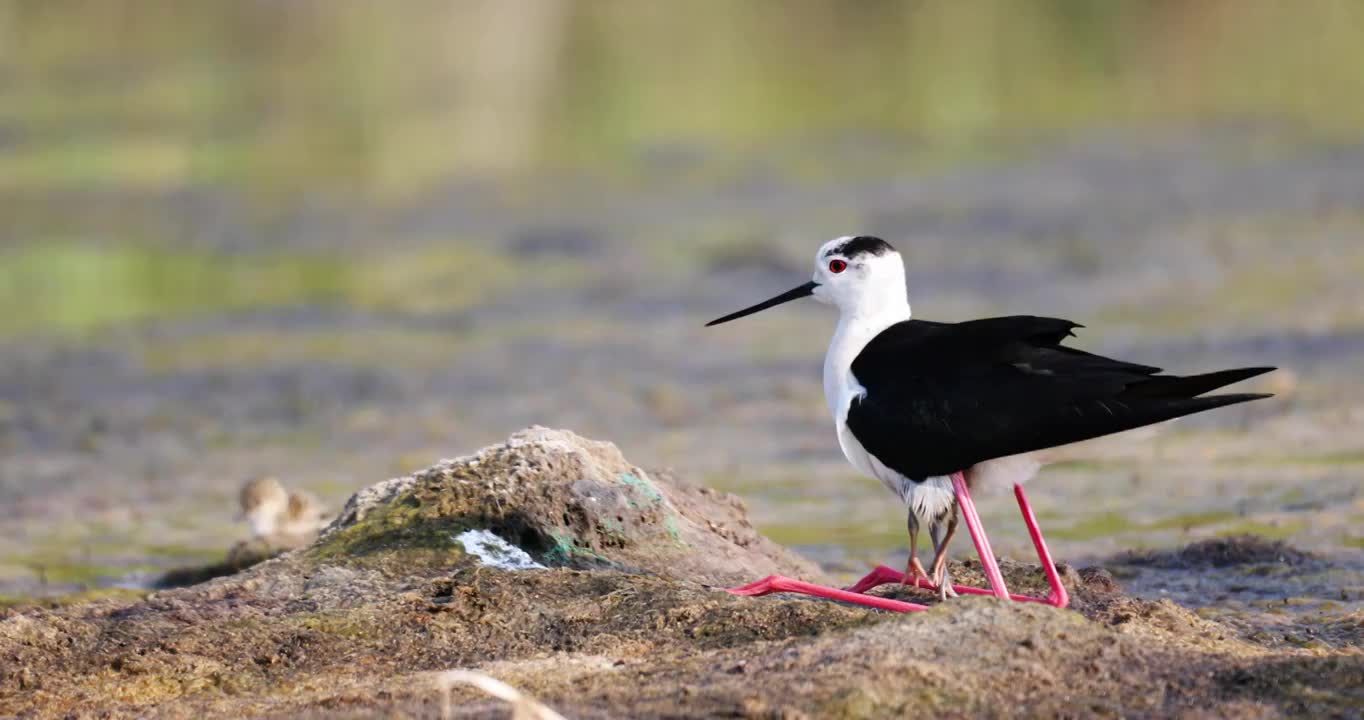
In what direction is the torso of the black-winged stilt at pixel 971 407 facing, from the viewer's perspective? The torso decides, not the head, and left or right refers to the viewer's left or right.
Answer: facing to the left of the viewer

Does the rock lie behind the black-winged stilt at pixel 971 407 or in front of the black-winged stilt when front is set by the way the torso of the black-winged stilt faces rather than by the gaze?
in front
